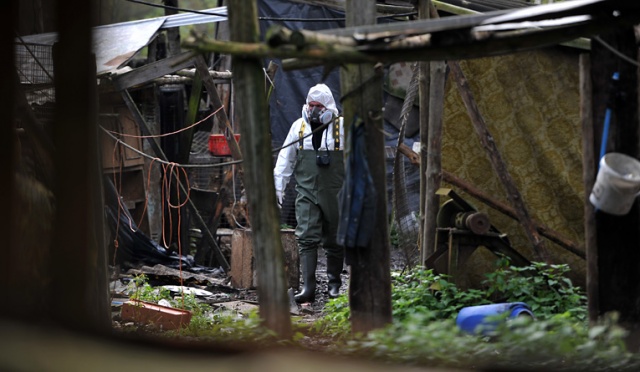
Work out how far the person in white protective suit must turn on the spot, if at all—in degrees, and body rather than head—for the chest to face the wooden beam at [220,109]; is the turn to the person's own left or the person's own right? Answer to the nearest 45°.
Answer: approximately 90° to the person's own right

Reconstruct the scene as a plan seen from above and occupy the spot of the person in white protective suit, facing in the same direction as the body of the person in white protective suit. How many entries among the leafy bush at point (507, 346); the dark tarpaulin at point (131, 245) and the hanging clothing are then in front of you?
2

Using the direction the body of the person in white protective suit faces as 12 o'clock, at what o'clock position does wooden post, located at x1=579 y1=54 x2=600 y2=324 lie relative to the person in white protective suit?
The wooden post is roughly at 11 o'clock from the person in white protective suit.

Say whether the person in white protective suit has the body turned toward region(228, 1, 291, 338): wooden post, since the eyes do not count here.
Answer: yes

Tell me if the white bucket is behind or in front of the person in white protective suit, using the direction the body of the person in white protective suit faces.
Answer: in front

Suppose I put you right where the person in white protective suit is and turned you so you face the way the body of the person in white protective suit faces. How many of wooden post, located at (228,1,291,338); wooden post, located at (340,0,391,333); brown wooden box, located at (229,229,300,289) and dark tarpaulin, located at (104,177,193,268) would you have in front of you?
2

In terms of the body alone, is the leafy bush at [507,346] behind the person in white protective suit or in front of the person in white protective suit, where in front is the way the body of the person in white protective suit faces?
in front

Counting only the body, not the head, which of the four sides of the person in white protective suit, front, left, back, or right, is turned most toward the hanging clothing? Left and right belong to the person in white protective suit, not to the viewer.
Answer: front

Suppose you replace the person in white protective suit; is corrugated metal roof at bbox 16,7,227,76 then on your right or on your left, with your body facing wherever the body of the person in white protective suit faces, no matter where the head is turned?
on your right

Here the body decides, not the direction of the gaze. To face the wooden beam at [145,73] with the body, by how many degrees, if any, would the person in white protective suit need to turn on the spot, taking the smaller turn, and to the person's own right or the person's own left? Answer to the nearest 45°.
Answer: approximately 90° to the person's own right

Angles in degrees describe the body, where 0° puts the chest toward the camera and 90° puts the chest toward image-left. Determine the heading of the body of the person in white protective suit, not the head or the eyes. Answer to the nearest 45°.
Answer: approximately 0°
